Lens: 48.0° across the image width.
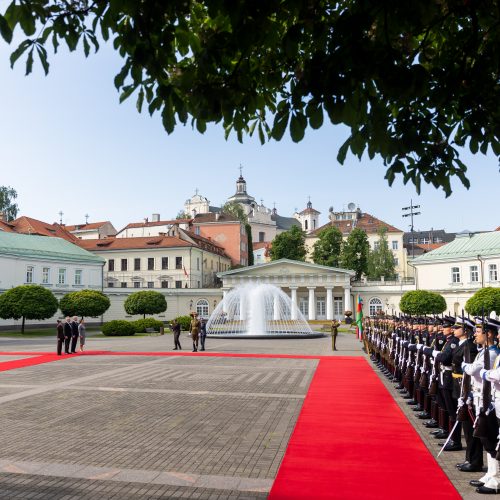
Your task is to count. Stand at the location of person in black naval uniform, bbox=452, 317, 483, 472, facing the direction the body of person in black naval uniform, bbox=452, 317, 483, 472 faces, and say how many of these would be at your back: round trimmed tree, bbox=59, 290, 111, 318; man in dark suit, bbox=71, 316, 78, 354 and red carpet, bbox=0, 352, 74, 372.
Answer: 0

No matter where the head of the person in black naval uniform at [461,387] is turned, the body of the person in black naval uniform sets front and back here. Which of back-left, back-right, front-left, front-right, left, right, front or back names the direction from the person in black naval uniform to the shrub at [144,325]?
front-right

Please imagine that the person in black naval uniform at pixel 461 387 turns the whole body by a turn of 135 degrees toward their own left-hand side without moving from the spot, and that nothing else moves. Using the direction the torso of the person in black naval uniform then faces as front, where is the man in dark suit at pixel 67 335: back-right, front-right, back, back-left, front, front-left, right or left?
back

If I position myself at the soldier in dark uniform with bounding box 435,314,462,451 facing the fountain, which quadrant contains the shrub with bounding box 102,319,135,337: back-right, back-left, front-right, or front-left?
front-left

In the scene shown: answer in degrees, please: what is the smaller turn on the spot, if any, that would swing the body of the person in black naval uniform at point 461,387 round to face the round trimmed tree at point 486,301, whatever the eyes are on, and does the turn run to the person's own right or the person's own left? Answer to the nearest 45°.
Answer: approximately 90° to the person's own right

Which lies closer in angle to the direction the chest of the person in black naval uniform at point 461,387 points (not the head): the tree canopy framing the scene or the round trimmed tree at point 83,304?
the round trimmed tree

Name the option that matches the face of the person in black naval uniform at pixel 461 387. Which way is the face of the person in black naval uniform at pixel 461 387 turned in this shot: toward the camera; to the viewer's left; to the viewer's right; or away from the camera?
to the viewer's left

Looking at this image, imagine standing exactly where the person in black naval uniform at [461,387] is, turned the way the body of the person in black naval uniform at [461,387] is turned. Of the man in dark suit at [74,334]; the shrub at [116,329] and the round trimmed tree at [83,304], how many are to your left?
0

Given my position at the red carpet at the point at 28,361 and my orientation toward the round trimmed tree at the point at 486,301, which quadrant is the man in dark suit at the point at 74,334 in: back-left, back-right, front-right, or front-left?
front-left

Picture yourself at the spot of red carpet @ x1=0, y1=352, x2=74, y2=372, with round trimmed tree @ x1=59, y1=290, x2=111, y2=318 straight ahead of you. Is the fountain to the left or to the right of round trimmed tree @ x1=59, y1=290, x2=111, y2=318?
right

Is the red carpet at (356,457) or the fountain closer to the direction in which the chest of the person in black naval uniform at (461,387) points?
the red carpet

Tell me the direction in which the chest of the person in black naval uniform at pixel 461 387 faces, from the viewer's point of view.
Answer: to the viewer's left

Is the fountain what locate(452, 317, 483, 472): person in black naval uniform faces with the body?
no

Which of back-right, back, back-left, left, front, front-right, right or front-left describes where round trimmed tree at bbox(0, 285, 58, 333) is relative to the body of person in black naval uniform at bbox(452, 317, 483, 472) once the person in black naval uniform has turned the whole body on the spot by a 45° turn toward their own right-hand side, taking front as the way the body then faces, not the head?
front
